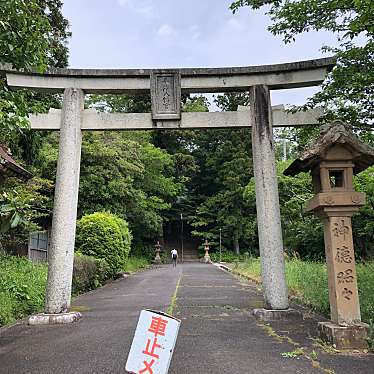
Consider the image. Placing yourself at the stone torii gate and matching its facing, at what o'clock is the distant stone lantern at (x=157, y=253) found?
The distant stone lantern is roughly at 6 o'clock from the stone torii gate.

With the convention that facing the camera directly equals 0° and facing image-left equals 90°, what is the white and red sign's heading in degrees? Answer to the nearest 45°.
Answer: approximately 0°

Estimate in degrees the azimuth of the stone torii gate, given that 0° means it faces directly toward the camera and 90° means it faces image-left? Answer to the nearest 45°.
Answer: approximately 0°

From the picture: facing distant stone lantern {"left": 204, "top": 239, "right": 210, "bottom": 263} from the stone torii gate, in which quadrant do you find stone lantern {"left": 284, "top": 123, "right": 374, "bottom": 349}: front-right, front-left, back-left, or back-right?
back-right

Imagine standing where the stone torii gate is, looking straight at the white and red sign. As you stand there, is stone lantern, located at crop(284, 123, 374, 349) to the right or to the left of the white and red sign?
left

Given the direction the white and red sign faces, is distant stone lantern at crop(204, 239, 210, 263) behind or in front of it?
behind

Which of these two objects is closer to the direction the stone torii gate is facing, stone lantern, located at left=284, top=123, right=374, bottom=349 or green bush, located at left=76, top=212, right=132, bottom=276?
the stone lantern

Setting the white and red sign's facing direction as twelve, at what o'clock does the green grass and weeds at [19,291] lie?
The green grass and weeds is roughly at 5 o'clock from the white and red sign.

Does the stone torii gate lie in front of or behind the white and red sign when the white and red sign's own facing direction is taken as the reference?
behind

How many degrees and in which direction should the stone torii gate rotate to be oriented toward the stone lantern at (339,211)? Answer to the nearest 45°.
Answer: approximately 45° to its left

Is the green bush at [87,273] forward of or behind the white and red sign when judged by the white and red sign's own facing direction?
behind

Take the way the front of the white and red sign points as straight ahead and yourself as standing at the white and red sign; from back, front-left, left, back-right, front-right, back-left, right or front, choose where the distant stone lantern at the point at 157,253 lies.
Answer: back

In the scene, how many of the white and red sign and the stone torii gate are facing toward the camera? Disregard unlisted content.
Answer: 2
